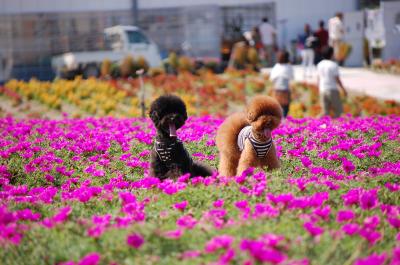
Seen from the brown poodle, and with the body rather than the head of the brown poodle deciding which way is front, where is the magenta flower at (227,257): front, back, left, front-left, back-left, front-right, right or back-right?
front-right

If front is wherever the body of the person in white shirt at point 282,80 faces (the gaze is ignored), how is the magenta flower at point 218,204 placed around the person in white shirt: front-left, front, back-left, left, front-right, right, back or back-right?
back

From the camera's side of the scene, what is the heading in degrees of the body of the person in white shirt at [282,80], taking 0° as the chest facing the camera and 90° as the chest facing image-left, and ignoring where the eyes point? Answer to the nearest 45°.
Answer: approximately 180°

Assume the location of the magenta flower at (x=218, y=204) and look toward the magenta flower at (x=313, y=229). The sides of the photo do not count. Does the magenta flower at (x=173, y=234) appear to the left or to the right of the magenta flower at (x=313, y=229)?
right

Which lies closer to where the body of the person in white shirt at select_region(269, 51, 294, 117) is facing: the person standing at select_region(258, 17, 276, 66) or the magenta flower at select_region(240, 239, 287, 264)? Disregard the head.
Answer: the person standing

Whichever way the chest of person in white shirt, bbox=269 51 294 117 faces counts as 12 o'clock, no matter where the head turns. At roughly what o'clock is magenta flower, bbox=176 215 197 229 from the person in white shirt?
The magenta flower is roughly at 6 o'clock from the person in white shirt.

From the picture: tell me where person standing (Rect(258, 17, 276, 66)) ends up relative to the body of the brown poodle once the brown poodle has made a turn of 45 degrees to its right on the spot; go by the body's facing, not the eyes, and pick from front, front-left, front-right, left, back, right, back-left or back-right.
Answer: back

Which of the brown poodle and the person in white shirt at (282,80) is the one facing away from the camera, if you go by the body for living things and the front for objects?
the person in white shirt

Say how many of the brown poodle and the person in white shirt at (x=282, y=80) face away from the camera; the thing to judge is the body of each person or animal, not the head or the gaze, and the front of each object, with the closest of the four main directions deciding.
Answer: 1

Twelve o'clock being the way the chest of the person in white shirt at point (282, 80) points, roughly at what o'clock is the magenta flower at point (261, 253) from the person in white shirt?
The magenta flower is roughly at 6 o'clock from the person in white shirt.

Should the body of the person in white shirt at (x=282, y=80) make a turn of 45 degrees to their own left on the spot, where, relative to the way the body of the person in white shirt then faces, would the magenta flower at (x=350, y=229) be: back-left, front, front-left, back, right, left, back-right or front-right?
back-left

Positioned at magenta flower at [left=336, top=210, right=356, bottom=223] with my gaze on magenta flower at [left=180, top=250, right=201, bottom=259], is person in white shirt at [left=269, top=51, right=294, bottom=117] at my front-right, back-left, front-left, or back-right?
back-right

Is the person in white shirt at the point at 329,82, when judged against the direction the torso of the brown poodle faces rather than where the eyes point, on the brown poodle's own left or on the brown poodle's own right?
on the brown poodle's own left

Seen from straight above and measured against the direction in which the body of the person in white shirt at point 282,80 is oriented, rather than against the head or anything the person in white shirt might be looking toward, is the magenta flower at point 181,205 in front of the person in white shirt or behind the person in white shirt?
behind

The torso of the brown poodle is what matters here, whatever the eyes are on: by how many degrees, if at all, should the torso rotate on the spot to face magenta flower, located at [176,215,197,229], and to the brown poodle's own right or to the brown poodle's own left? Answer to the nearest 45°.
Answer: approximately 45° to the brown poodle's own right

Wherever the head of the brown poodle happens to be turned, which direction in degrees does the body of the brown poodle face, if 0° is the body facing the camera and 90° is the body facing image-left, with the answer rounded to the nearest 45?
approximately 315°

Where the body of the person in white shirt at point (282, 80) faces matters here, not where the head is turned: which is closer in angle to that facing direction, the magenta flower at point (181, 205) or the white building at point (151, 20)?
the white building

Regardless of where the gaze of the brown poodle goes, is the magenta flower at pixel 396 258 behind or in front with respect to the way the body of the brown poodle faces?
in front
